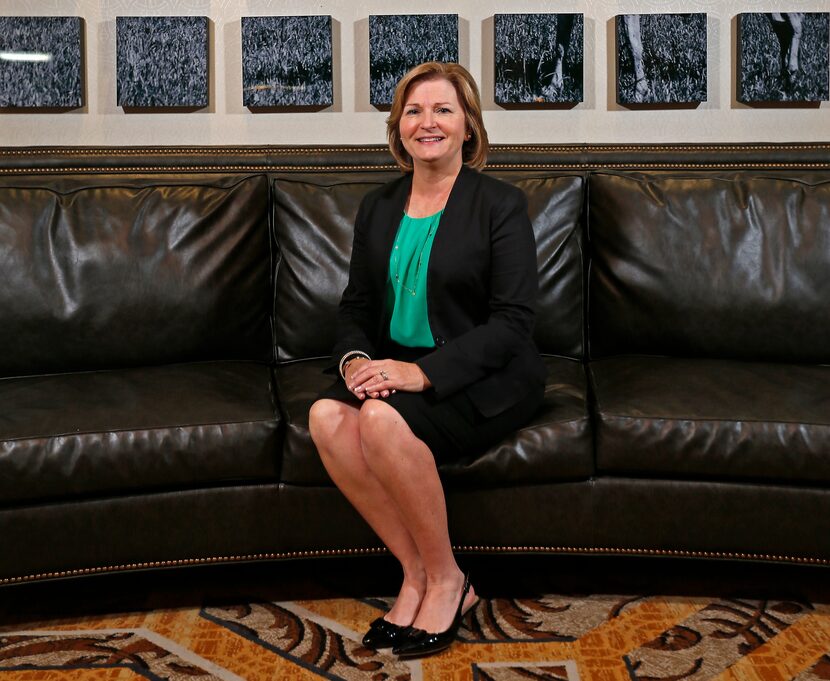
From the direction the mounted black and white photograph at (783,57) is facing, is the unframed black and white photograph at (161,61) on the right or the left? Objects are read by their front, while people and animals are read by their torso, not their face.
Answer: on its right

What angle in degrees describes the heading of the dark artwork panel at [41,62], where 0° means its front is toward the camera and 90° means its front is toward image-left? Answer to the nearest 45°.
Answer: approximately 0°

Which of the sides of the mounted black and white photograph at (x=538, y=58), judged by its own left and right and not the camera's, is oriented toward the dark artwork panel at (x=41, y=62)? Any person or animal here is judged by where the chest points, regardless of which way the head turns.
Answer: right

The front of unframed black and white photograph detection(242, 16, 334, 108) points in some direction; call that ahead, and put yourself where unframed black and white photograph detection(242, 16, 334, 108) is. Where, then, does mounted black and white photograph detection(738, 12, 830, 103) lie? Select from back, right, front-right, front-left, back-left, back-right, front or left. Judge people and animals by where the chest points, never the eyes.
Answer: left

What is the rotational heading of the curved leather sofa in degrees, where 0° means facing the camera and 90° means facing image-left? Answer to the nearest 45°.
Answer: approximately 0°

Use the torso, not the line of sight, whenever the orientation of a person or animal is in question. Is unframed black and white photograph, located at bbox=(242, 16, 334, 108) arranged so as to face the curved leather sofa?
yes

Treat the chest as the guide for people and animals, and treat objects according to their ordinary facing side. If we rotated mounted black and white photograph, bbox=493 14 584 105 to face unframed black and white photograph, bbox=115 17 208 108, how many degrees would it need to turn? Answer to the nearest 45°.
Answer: approximately 90° to its right

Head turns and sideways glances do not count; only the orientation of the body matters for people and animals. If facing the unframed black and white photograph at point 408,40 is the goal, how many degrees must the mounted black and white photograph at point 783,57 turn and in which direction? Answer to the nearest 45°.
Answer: approximately 90° to its right

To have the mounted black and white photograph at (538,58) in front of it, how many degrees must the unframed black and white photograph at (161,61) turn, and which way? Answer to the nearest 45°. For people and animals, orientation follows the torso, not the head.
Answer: approximately 90° to its left

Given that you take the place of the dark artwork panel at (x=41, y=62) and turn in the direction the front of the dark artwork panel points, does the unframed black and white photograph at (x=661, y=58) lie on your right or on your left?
on your left

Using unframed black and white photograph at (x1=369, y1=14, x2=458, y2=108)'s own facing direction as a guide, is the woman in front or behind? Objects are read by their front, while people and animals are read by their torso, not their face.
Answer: in front

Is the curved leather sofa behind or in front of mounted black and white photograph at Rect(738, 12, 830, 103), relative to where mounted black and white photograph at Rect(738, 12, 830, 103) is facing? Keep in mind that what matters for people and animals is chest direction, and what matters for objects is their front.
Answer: in front
